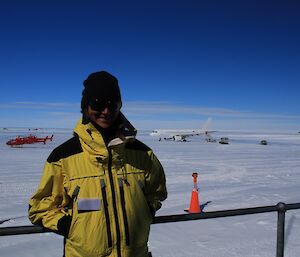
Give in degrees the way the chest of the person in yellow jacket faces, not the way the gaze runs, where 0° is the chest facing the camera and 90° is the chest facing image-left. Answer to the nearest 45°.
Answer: approximately 0°
